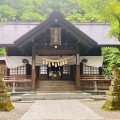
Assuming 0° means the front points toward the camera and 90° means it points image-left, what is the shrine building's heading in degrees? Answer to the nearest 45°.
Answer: approximately 0°

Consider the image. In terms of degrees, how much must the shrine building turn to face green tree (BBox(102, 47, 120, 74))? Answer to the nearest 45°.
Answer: approximately 135° to its left

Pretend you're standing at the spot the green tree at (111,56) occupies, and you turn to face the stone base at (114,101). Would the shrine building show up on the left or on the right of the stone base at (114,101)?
right

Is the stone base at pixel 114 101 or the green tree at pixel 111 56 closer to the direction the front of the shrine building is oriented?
the stone base

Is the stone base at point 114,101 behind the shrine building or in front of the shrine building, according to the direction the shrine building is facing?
in front
